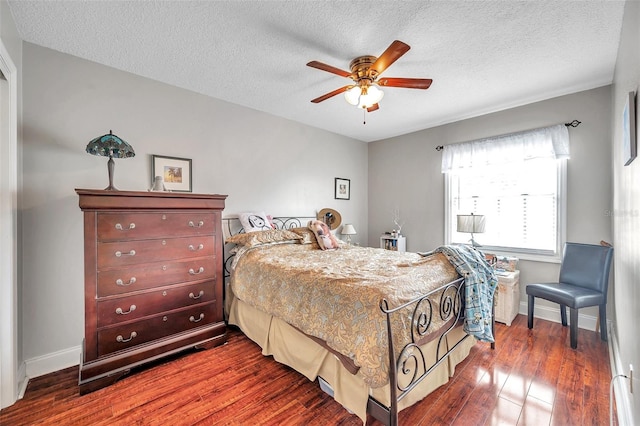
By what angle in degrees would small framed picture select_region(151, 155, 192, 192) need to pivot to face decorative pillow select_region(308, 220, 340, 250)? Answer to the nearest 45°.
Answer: approximately 45° to its left

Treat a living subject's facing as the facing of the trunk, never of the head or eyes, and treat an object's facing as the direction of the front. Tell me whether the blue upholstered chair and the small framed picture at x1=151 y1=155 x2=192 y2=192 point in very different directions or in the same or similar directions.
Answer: very different directions

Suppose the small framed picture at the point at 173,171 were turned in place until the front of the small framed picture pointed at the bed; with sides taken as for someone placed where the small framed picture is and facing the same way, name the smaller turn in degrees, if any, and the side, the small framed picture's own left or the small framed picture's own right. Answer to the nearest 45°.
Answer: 0° — it already faces it

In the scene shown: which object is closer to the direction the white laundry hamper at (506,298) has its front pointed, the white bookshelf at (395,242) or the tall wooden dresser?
the tall wooden dresser

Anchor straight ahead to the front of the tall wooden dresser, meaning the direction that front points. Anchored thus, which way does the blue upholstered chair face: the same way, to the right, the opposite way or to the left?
to the right

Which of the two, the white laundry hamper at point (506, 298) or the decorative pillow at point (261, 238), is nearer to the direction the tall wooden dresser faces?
the white laundry hamper

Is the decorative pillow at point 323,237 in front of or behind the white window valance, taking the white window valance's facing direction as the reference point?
in front

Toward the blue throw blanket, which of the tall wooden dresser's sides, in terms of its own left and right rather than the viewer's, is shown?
front

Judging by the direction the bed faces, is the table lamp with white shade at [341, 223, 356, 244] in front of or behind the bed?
behind

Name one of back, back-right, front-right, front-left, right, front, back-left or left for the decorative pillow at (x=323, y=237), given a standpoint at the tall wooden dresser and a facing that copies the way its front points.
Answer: front-left

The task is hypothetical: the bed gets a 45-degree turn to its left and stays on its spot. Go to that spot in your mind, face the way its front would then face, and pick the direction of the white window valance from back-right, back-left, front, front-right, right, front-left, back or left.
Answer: front-left

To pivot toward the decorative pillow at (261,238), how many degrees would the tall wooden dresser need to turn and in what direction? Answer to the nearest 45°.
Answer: approximately 45° to its left

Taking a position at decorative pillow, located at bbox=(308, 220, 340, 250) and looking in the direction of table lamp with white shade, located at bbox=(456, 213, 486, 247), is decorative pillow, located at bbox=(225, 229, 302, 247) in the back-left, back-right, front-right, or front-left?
back-right
